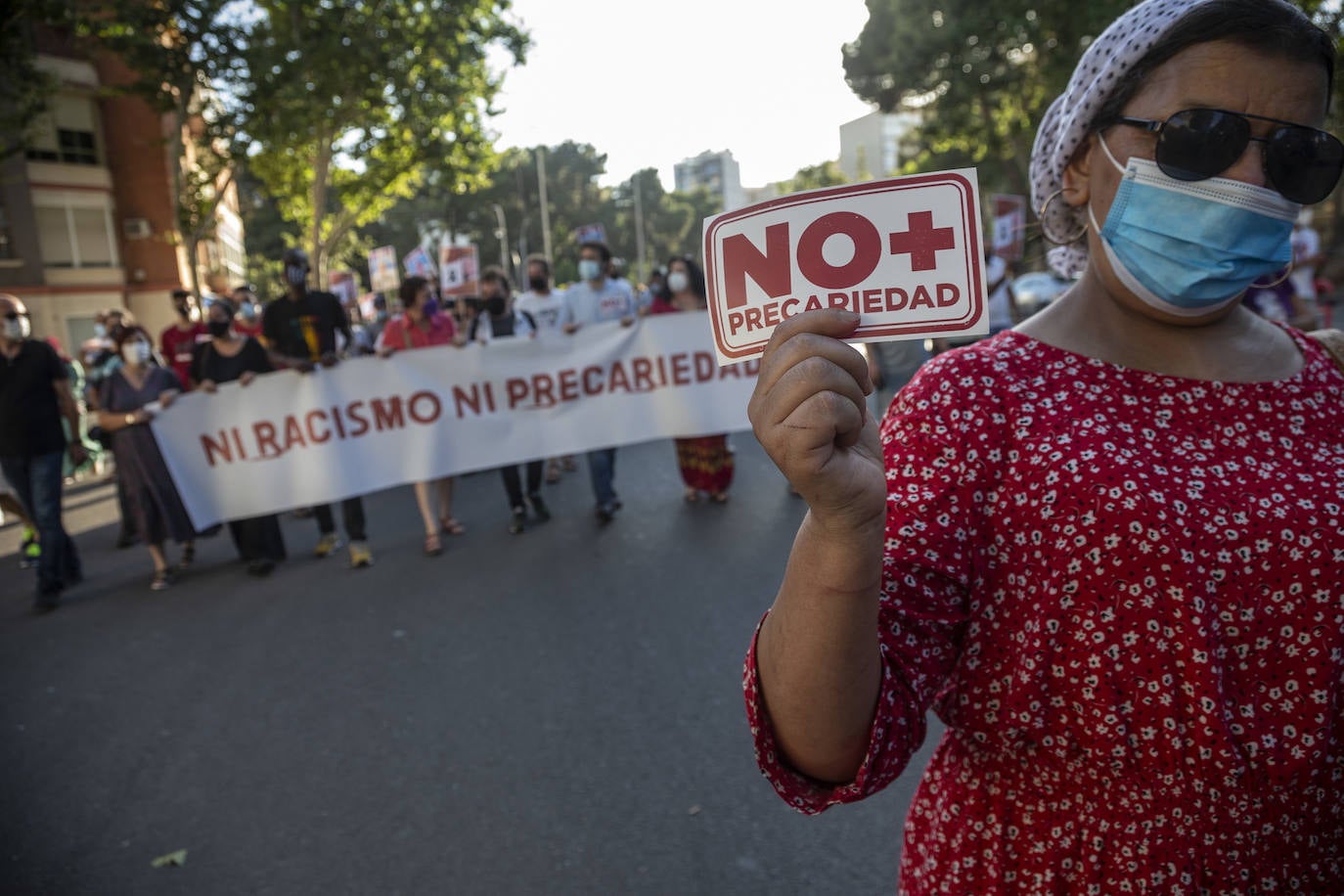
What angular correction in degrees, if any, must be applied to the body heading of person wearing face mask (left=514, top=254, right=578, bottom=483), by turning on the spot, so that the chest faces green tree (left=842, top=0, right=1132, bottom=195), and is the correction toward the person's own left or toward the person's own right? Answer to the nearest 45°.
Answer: approximately 135° to the person's own left

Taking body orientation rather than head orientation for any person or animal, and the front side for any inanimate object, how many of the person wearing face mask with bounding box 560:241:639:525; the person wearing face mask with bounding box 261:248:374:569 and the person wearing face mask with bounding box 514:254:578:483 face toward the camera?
3

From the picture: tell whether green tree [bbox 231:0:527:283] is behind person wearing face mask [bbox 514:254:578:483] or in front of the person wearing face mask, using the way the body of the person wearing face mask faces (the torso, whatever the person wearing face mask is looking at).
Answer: behind

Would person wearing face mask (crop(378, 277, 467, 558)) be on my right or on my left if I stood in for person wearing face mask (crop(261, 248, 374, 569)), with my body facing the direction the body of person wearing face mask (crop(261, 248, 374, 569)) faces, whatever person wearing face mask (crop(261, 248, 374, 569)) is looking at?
on my left

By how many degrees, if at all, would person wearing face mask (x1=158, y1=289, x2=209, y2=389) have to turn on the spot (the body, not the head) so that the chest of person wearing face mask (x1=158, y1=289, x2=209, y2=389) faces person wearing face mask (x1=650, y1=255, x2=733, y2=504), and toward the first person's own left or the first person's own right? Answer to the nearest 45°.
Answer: approximately 45° to the first person's own left

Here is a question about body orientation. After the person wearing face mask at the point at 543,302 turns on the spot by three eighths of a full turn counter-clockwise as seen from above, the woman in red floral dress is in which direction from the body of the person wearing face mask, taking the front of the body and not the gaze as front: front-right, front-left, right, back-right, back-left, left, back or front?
back-right

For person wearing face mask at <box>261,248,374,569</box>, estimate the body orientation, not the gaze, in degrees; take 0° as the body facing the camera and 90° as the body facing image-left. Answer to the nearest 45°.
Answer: approximately 0°
